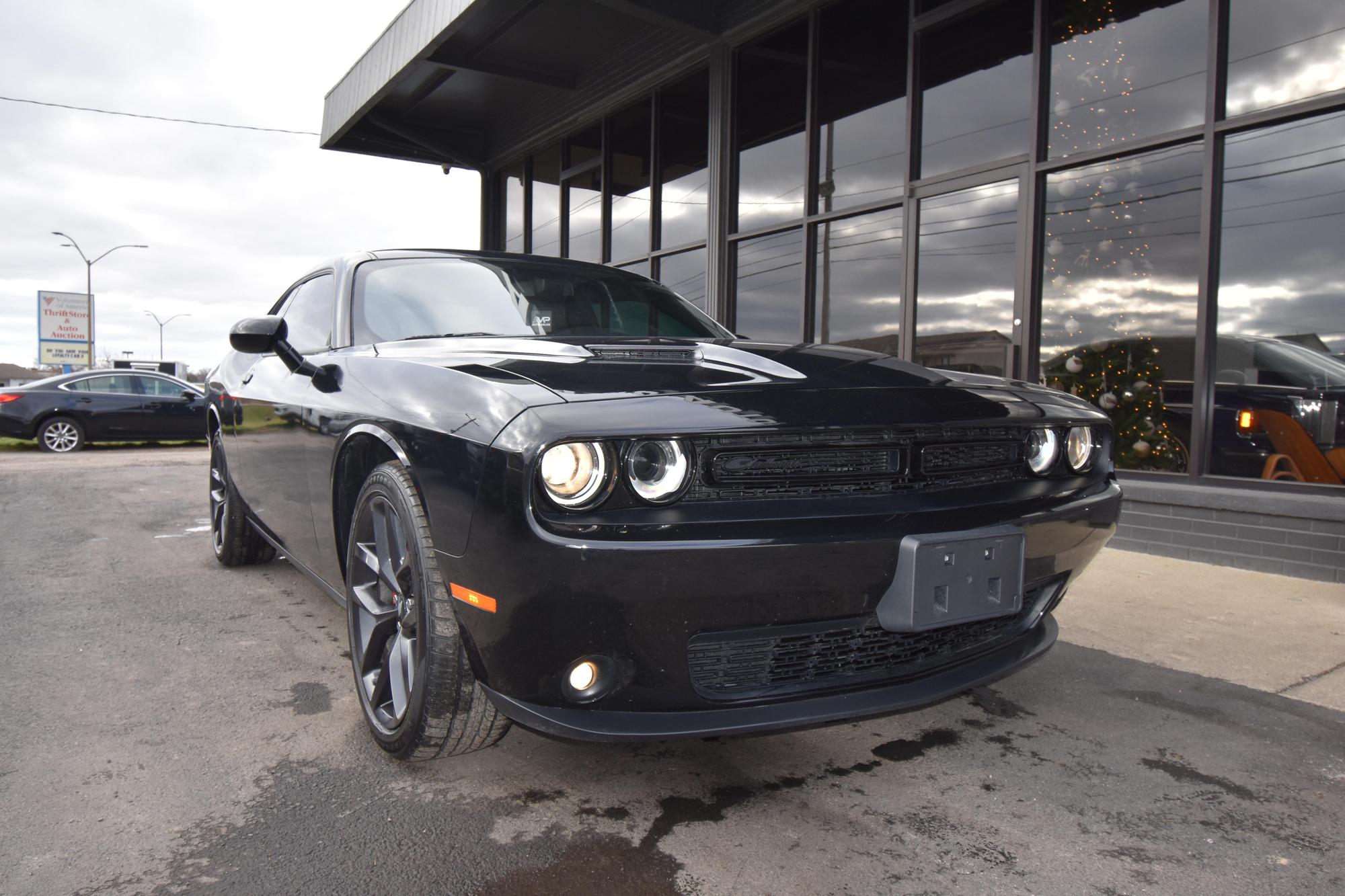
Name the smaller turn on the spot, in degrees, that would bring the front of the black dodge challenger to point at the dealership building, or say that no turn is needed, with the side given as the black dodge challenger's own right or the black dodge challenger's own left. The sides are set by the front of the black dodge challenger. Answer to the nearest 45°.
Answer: approximately 90° to the black dodge challenger's own left

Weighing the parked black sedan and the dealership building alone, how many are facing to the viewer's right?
1

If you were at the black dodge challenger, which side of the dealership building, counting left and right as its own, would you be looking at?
front

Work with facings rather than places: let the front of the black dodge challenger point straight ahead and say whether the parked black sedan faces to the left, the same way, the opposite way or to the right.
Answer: to the left

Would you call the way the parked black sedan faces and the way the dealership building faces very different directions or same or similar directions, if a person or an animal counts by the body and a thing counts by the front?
very different directions

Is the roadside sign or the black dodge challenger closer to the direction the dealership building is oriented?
the black dodge challenger

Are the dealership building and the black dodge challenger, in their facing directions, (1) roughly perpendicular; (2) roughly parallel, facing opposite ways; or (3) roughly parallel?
roughly perpendicular

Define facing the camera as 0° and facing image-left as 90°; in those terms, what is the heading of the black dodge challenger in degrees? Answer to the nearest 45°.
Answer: approximately 315°

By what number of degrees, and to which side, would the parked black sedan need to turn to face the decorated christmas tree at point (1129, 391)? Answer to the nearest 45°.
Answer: approximately 45° to its right

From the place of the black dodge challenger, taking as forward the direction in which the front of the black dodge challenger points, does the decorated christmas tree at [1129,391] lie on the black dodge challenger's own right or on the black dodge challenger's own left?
on the black dodge challenger's own left

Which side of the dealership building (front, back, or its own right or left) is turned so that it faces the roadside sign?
right

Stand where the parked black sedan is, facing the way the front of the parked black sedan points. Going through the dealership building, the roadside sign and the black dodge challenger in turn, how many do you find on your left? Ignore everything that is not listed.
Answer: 1

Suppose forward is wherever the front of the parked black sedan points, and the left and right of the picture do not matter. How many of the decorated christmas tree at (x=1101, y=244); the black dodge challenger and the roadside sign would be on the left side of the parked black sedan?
1

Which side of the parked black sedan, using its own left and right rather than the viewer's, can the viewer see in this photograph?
right

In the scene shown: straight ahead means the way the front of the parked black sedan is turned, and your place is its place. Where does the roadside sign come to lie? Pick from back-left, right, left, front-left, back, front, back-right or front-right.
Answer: left

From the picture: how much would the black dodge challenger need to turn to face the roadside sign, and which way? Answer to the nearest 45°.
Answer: approximately 180°

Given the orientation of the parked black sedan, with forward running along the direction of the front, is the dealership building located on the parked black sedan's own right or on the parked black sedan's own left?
on the parked black sedan's own right

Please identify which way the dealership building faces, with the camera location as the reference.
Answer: facing the viewer and to the left of the viewer
